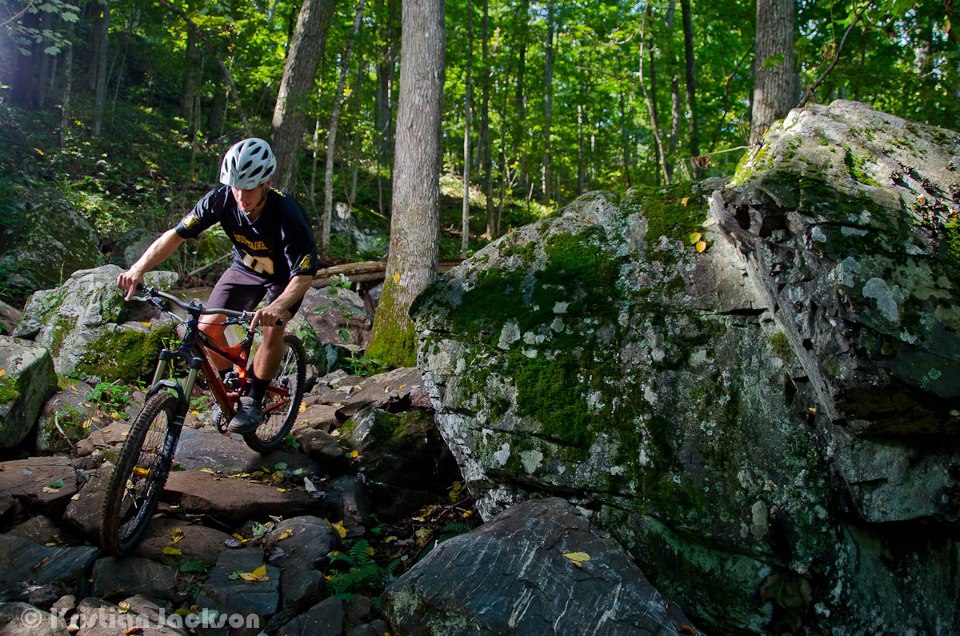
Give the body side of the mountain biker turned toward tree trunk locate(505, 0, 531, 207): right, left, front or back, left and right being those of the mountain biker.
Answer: back

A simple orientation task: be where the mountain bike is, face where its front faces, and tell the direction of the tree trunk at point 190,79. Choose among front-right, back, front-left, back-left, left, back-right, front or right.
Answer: back-right

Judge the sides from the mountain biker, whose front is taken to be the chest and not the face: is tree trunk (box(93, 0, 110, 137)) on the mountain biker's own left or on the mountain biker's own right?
on the mountain biker's own right

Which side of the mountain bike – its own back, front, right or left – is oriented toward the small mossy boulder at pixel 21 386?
right

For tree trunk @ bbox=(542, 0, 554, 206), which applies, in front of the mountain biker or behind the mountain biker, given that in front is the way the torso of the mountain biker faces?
behind

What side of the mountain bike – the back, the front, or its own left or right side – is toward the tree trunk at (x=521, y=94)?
back

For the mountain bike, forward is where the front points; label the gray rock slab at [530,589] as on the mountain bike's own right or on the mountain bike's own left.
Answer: on the mountain bike's own left

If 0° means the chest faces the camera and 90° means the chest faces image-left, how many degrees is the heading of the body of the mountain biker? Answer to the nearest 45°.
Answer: approximately 45°

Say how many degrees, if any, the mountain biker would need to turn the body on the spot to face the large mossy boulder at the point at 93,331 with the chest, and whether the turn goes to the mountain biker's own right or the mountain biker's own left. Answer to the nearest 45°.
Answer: approximately 90° to the mountain biker's own right

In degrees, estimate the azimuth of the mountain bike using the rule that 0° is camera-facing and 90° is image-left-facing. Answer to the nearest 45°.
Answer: approximately 45°

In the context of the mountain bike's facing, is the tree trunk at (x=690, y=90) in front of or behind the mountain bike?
behind

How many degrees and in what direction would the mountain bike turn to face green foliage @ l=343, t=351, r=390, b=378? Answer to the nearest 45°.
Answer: approximately 180°
